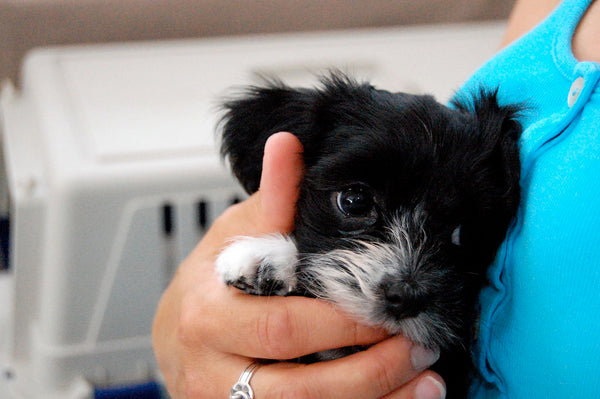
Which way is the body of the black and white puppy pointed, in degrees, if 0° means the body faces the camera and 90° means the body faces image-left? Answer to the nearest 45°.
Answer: approximately 0°
